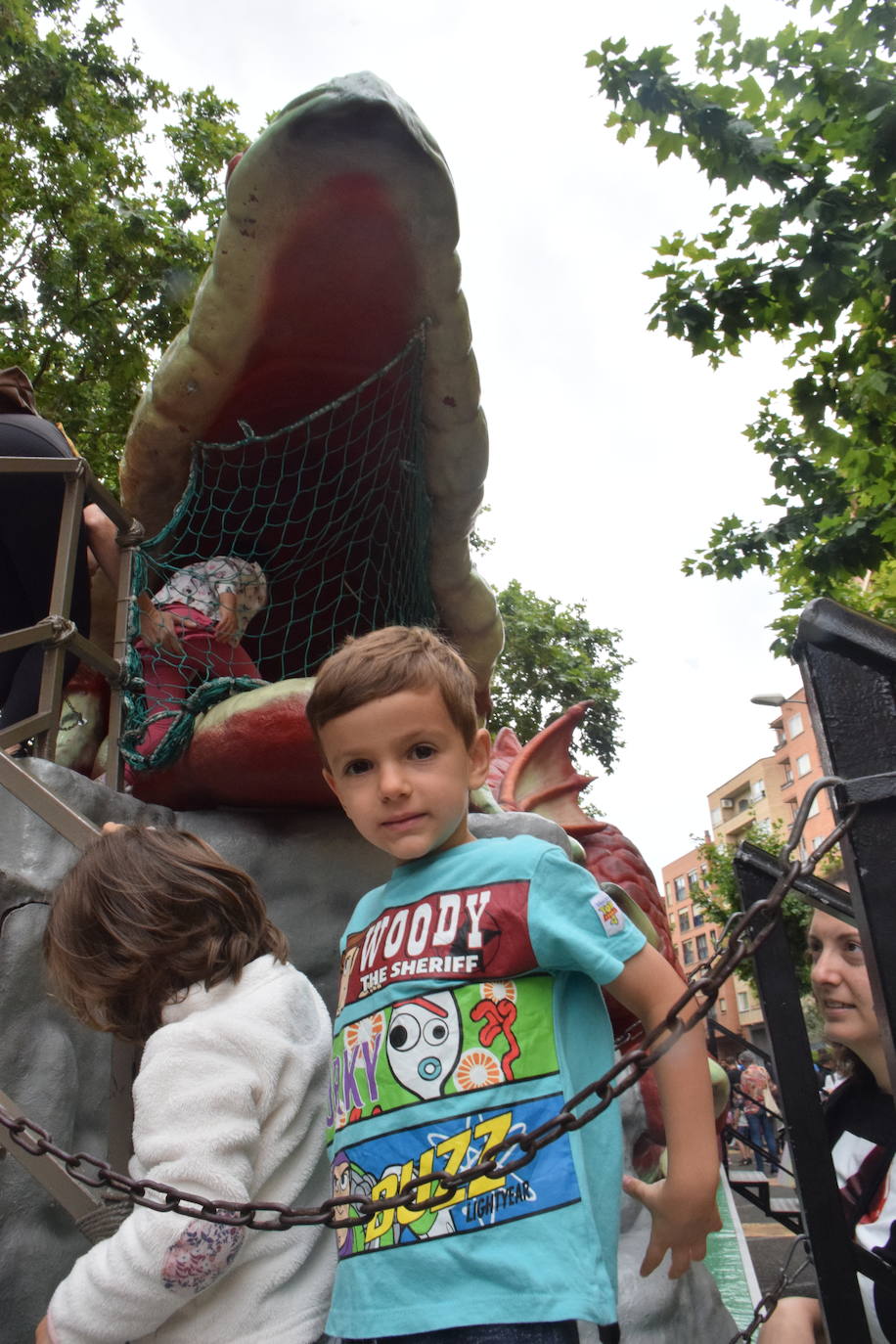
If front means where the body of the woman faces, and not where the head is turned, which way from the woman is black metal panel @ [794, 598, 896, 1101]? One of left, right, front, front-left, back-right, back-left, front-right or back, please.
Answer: front-left

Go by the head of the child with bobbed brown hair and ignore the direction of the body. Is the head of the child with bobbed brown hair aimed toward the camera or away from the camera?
away from the camera

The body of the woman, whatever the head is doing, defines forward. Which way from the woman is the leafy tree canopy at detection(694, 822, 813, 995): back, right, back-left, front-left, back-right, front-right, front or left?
back-right

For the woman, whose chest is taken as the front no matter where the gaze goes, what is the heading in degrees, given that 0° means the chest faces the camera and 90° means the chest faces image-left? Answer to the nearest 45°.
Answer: approximately 45°

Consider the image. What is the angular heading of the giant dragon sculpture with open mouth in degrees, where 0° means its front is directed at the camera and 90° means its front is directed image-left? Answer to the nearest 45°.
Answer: approximately 0°
